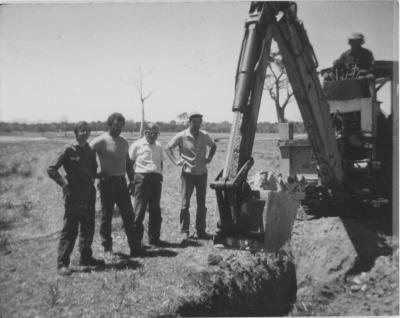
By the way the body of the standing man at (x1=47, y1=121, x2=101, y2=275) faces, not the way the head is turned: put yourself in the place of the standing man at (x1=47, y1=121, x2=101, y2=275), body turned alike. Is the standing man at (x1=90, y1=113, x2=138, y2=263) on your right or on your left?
on your left

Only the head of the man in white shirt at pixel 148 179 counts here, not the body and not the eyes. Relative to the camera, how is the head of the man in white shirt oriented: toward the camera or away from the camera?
toward the camera

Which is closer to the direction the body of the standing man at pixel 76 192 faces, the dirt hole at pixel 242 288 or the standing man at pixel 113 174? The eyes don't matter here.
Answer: the dirt hole

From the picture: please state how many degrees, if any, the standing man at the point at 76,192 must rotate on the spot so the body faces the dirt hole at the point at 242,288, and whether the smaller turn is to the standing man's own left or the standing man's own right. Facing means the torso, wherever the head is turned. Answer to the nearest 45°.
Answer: approximately 45° to the standing man's own left

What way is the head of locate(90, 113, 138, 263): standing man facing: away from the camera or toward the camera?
toward the camera

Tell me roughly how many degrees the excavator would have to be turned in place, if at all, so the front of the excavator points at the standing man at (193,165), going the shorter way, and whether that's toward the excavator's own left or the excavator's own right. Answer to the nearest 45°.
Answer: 0° — it already faces them

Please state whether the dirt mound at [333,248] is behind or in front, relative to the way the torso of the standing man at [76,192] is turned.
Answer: in front

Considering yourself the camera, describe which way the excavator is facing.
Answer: facing the viewer and to the left of the viewer

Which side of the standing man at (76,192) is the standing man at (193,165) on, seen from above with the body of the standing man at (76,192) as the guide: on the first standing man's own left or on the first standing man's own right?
on the first standing man's own left

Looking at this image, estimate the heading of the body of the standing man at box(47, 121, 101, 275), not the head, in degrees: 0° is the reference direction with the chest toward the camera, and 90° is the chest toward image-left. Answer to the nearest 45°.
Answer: approximately 315°
